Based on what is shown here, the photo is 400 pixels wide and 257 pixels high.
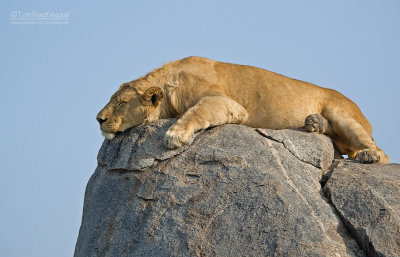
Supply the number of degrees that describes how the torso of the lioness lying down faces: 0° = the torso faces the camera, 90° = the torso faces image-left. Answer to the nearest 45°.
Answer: approximately 90°
